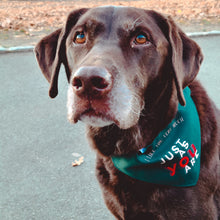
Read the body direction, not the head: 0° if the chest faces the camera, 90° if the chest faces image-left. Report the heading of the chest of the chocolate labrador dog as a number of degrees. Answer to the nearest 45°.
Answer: approximately 45°
